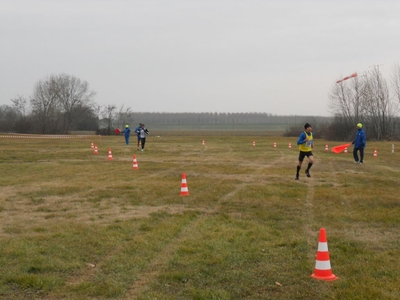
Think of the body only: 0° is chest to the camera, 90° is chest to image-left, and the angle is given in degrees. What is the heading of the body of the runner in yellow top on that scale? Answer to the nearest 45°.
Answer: approximately 315°

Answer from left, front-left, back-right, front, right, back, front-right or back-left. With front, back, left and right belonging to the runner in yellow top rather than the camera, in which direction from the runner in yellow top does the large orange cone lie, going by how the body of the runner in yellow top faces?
front-right
